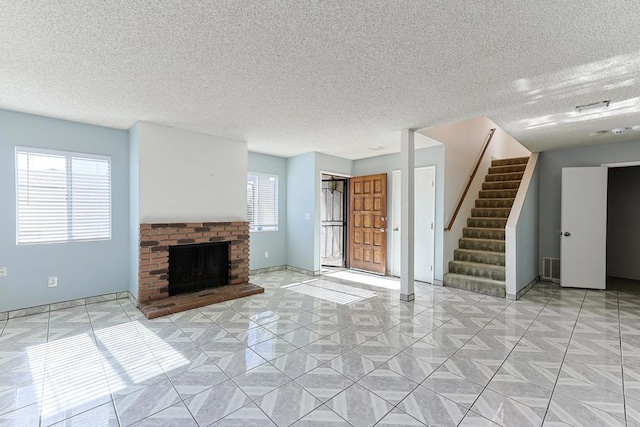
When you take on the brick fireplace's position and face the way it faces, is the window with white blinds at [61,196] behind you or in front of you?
behind

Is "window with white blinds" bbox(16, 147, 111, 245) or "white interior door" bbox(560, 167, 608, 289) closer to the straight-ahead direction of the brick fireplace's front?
the white interior door

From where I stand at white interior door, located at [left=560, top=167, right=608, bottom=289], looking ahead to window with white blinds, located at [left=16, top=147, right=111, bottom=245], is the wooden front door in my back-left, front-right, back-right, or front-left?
front-right

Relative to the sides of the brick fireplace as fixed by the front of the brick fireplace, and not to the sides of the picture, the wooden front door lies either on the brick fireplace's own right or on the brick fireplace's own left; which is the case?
on the brick fireplace's own left

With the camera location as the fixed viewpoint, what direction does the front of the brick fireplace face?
facing the viewer and to the right of the viewer

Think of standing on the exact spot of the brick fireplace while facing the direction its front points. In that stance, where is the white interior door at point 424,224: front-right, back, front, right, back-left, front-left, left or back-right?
front-left
